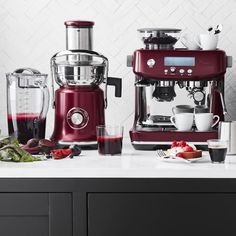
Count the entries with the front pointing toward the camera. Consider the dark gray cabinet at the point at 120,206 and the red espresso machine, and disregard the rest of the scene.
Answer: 2

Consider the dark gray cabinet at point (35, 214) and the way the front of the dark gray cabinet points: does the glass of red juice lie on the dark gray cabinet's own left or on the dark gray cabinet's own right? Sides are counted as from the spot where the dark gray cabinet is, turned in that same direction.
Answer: on the dark gray cabinet's own left

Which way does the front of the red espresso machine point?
toward the camera

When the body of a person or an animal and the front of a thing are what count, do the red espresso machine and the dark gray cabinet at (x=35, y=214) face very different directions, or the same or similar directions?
same or similar directions

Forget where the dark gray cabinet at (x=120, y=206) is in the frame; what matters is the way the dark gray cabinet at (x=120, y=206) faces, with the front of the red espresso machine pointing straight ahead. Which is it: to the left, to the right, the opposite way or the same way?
the same way

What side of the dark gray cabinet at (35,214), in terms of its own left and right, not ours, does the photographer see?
front

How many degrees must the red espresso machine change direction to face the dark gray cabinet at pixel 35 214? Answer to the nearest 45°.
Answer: approximately 45° to its right

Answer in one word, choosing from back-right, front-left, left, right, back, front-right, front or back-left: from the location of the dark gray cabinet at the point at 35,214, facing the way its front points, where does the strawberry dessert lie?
left
